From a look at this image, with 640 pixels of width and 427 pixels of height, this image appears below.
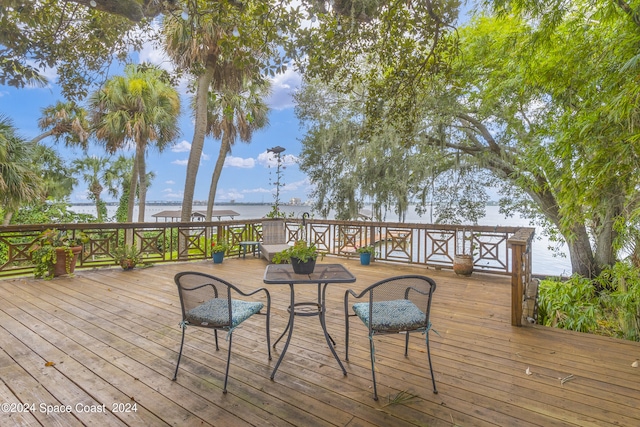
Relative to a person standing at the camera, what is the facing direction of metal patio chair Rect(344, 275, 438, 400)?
facing away from the viewer and to the left of the viewer

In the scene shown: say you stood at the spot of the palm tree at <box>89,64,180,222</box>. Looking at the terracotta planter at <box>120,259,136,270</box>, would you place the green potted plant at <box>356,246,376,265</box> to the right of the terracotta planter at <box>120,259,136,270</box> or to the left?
left

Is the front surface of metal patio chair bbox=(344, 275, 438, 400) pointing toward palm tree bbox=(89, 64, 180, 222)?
yes

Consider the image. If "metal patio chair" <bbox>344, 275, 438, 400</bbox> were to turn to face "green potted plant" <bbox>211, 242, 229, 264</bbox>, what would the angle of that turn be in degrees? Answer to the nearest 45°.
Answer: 0° — it already faces it

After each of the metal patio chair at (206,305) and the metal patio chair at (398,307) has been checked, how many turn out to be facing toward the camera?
0

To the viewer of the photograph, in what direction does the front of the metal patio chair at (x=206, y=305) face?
facing away from the viewer and to the right of the viewer

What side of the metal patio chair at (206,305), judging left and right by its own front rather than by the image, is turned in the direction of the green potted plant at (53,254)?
left

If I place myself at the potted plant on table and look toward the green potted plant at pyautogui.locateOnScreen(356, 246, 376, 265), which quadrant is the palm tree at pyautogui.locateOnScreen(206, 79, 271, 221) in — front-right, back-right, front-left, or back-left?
front-left
